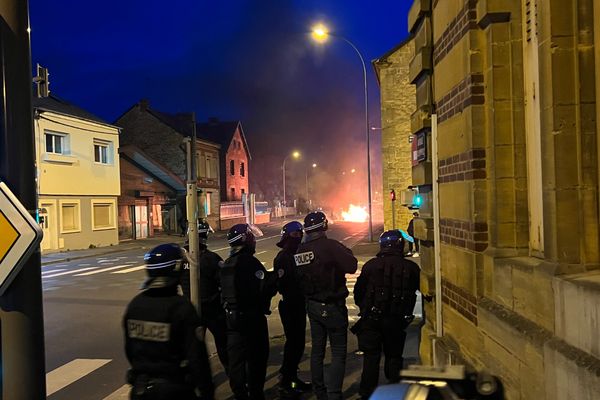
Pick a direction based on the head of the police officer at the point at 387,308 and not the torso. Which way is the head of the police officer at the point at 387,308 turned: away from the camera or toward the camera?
away from the camera

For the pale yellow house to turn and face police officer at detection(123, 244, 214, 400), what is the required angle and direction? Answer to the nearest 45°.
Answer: approximately 45° to its right

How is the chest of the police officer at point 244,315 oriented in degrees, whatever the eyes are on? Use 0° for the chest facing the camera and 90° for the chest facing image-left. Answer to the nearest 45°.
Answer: approximately 225°

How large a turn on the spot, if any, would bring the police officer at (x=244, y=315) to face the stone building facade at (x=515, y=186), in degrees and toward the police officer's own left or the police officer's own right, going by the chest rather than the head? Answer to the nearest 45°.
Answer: approximately 90° to the police officer's own right

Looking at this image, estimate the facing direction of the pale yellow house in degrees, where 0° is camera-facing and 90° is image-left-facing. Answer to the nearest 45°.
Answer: approximately 315°
